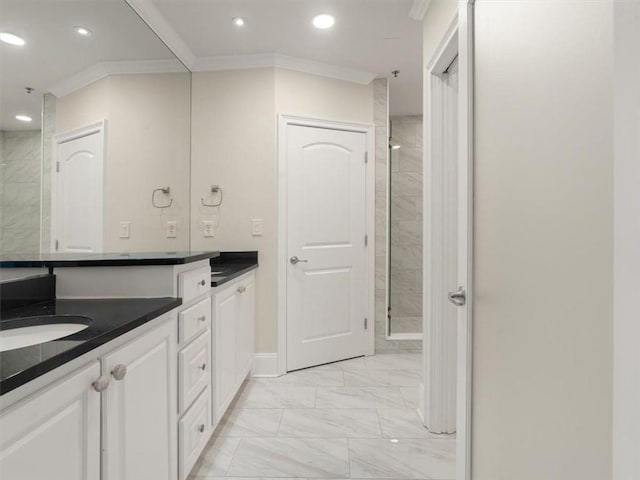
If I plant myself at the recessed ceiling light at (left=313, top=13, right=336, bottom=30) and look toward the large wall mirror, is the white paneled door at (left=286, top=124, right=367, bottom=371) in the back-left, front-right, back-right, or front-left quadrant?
back-right

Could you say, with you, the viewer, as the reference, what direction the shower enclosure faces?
facing the viewer

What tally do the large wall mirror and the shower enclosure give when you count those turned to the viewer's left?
0

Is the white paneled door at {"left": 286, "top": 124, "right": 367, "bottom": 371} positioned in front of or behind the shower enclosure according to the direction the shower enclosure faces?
in front

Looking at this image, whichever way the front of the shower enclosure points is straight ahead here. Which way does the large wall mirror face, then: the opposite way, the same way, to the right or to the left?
to the left

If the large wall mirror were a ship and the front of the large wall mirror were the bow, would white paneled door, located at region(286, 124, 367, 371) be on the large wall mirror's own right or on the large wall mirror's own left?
on the large wall mirror's own left

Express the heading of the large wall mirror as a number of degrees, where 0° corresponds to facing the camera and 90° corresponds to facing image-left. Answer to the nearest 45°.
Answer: approximately 315°
